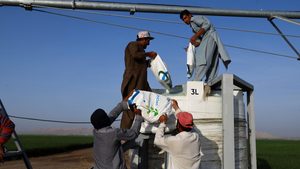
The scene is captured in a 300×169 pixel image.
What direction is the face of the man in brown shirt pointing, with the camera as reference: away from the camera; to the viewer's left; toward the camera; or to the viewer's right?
to the viewer's right

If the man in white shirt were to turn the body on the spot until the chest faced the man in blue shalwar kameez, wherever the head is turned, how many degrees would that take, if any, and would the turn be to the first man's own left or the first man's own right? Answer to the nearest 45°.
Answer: approximately 45° to the first man's own right

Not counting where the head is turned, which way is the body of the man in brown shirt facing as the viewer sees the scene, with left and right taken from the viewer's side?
facing to the right of the viewer

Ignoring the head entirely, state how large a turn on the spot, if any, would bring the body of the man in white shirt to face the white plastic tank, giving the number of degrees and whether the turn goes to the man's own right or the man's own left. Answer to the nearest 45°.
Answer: approximately 45° to the man's own right

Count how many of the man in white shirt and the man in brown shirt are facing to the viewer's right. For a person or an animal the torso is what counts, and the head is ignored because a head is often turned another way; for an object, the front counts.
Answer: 1

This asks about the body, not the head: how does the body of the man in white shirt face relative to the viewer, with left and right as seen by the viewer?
facing away from the viewer and to the left of the viewer
